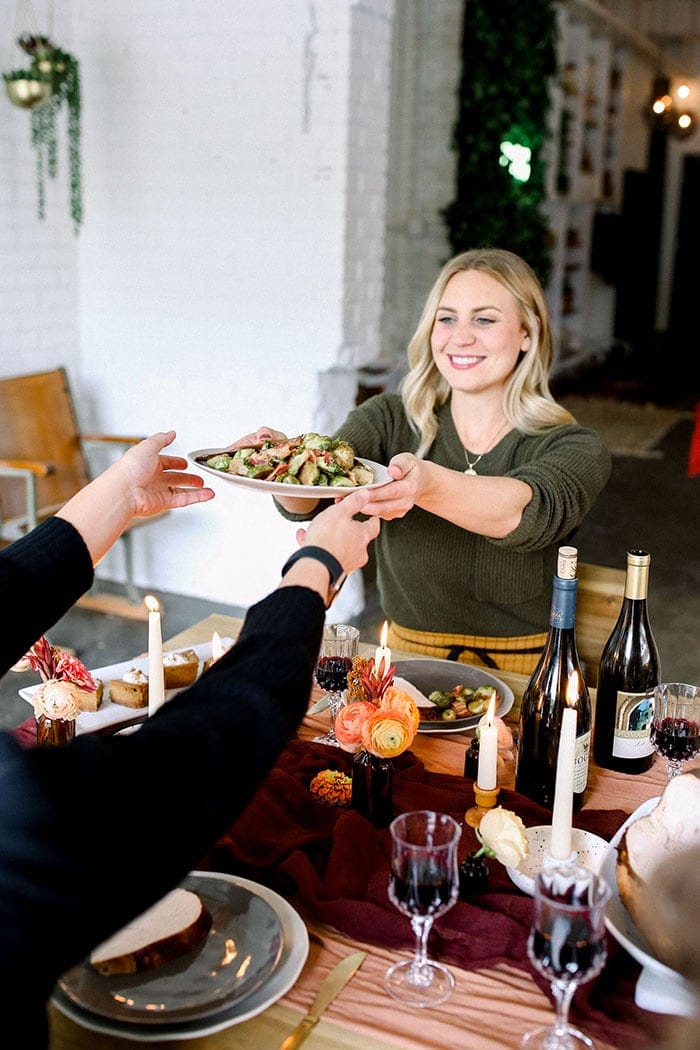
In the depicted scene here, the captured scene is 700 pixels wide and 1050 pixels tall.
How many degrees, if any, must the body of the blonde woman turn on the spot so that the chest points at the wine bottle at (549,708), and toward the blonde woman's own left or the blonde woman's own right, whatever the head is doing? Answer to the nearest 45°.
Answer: approximately 45° to the blonde woman's own left

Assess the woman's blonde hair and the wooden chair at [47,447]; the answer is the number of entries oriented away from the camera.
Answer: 0

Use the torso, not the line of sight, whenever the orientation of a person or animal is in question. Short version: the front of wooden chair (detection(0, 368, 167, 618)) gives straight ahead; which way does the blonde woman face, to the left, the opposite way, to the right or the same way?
to the right

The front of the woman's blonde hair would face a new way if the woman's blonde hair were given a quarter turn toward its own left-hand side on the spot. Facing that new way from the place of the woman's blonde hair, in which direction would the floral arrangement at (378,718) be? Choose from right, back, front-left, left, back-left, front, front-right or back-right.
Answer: front-right

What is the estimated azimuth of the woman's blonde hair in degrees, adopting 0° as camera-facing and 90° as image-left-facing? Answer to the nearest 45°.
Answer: approximately 45°

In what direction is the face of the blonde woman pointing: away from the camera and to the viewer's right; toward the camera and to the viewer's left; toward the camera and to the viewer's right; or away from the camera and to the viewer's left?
toward the camera and to the viewer's left

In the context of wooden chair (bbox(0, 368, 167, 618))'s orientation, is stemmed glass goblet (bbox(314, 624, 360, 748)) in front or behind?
in front

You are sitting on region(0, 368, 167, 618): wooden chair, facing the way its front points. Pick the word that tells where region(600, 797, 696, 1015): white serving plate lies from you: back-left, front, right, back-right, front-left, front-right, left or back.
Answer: front-right

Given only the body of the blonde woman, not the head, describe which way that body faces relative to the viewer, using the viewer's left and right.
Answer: facing the viewer and to the left of the viewer

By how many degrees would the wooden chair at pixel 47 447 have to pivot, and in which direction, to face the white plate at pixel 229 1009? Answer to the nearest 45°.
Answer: approximately 45° to its right

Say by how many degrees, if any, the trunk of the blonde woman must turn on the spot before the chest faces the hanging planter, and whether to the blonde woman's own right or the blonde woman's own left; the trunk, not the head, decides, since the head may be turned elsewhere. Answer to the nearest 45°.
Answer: approximately 90° to the blonde woman's own right

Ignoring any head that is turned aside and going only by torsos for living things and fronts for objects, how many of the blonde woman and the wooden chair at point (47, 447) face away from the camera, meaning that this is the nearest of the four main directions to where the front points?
0

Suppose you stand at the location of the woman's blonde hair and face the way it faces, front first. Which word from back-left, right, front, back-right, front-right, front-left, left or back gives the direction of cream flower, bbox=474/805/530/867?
front-left

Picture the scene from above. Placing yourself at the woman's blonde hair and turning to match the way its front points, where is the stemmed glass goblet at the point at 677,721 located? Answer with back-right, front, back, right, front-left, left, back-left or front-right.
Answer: front-left

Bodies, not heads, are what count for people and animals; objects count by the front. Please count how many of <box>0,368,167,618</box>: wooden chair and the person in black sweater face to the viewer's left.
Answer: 0

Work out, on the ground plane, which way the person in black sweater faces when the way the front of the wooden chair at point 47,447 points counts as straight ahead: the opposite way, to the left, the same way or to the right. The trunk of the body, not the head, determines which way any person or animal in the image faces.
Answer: to the left

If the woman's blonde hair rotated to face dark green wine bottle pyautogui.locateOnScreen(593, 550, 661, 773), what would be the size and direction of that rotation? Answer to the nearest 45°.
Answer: approximately 45° to its left
